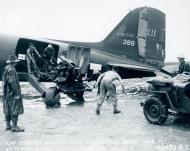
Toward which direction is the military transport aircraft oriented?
to the viewer's left

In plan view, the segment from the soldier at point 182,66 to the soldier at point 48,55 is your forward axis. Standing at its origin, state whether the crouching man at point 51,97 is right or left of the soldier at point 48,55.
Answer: left

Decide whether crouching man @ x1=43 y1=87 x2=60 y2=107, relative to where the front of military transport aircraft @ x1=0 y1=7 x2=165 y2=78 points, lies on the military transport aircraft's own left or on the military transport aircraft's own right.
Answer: on the military transport aircraft's own left
